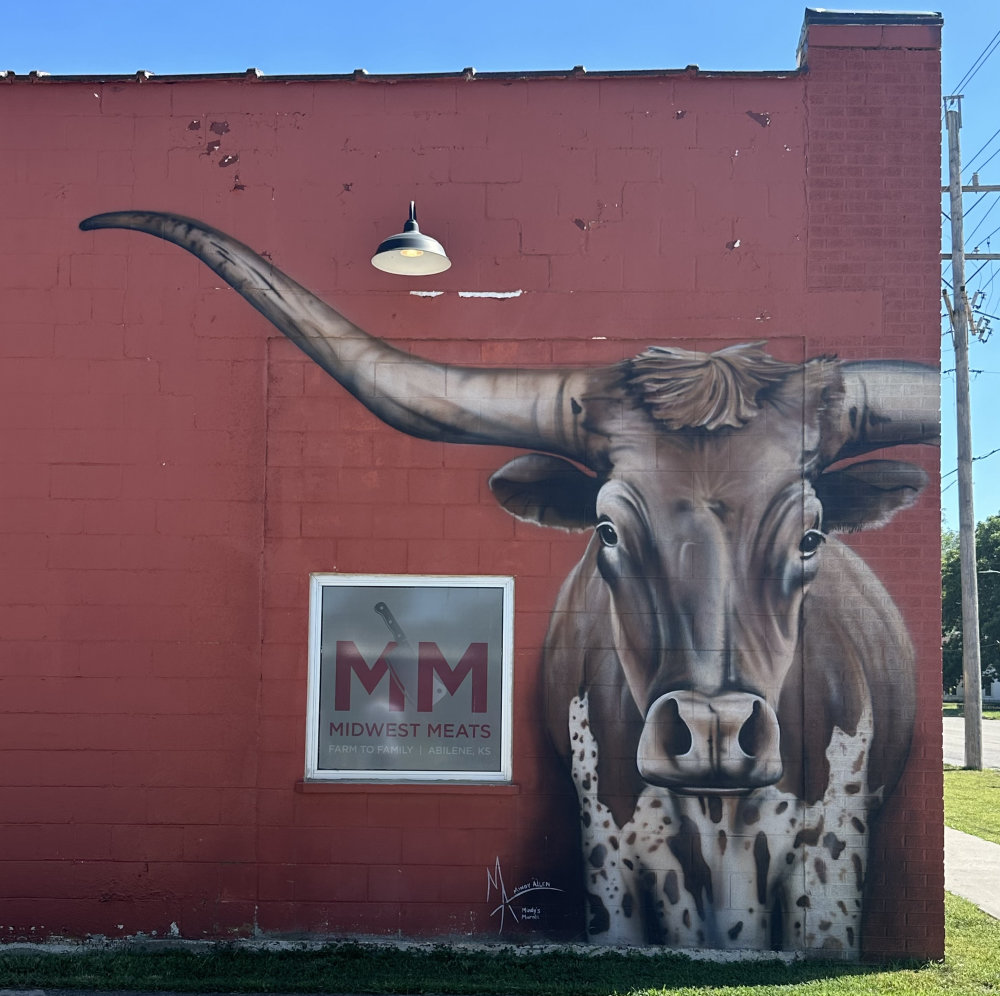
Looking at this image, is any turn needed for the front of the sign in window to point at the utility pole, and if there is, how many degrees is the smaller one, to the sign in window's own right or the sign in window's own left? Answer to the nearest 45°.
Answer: approximately 135° to the sign in window's own left

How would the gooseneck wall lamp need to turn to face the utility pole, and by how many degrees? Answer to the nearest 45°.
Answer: approximately 135° to its left

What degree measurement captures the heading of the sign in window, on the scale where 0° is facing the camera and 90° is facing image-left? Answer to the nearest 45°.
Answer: approximately 0°

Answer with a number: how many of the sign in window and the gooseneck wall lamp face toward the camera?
2
